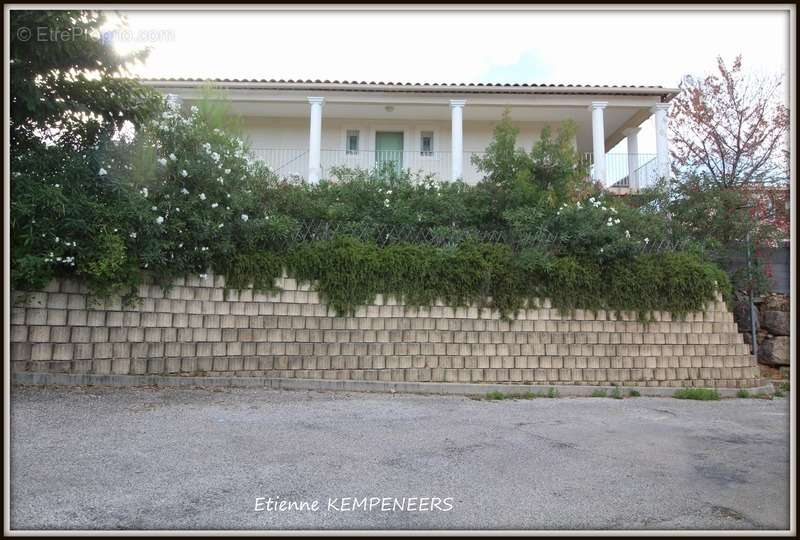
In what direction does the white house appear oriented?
toward the camera

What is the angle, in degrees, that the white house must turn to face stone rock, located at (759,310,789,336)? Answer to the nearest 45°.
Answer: approximately 45° to its left

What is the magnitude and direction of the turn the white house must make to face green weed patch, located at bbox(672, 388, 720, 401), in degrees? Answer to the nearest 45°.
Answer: approximately 45° to its left

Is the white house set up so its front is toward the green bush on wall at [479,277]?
yes

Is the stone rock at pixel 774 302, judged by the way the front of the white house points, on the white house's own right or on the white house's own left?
on the white house's own left

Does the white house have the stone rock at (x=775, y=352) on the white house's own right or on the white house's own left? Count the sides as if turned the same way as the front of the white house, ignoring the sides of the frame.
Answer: on the white house's own left

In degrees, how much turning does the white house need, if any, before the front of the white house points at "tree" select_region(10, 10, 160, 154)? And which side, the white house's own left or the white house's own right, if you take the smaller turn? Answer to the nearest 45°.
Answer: approximately 45° to the white house's own right
